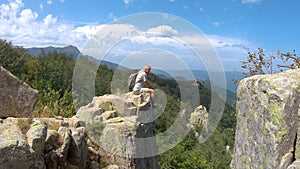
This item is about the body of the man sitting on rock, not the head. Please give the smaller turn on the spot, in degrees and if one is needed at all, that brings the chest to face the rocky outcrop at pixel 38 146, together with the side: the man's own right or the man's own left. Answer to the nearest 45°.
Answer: approximately 135° to the man's own right

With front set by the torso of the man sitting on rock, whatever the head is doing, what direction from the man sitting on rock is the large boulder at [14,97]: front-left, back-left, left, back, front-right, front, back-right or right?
back-right

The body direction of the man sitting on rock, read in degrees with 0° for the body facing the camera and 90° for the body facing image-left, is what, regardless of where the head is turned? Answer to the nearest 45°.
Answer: approximately 270°
